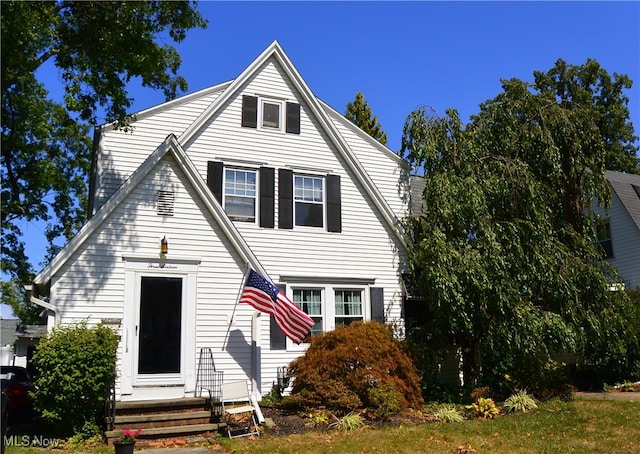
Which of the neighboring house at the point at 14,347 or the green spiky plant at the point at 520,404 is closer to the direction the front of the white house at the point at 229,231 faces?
the green spiky plant

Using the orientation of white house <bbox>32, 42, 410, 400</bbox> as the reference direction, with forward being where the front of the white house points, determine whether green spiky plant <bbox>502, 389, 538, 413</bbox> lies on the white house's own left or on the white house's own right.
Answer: on the white house's own left

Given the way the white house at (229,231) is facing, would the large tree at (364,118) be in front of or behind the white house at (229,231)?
behind

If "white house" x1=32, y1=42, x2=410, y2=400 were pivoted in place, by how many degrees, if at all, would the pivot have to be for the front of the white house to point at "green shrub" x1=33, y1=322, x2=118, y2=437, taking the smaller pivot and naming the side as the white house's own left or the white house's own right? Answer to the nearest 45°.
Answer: approximately 45° to the white house's own right

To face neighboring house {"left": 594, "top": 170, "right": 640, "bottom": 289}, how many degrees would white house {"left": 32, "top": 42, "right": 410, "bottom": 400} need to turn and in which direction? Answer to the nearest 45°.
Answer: approximately 135° to its left

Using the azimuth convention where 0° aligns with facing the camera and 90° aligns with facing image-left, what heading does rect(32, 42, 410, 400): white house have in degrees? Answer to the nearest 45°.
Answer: approximately 0°

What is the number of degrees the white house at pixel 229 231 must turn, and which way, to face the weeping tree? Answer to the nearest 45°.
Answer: approximately 90° to its left
